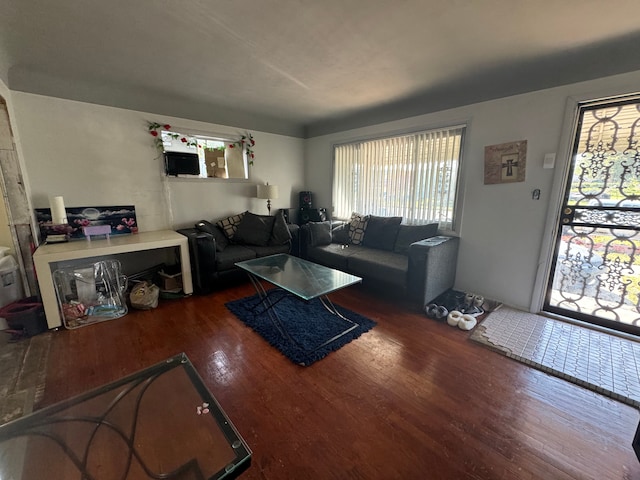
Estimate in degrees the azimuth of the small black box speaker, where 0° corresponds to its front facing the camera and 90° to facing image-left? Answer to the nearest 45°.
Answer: approximately 0°

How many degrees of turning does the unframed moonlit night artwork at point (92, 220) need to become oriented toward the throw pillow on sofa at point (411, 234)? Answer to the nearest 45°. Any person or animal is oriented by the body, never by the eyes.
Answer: approximately 45° to its left

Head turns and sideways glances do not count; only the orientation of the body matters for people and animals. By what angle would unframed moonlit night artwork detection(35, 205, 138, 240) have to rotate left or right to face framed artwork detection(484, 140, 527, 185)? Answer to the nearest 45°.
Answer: approximately 45° to its left

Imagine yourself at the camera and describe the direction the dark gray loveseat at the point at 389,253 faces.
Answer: facing the viewer and to the left of the viewer

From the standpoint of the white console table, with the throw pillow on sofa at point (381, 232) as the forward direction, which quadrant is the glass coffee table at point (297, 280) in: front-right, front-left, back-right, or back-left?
front-right

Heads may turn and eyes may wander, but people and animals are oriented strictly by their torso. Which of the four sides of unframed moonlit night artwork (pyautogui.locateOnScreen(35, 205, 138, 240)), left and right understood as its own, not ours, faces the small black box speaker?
left

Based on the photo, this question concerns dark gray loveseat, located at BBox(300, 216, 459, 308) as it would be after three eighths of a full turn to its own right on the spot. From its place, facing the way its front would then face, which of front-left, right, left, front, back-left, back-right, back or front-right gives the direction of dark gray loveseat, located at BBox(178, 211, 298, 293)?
left

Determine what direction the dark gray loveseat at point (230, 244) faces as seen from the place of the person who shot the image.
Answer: facing the viewer and to the right of the viewer

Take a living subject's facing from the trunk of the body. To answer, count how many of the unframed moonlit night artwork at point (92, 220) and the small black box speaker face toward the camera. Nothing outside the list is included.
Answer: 2

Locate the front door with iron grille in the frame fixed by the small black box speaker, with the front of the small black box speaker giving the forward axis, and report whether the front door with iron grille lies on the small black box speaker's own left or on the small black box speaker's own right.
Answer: on the small black box speaker's own left

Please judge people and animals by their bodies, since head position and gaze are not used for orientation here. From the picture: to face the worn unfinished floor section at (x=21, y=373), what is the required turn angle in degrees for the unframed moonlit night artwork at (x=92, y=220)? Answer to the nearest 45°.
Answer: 0° — it already faces it

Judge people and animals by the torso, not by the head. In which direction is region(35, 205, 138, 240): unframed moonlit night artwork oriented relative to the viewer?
toward the camera

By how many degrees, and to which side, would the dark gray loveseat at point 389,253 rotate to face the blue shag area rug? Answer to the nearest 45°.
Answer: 0° — it already faces it

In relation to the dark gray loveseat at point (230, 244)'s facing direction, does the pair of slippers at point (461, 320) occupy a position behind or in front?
in front

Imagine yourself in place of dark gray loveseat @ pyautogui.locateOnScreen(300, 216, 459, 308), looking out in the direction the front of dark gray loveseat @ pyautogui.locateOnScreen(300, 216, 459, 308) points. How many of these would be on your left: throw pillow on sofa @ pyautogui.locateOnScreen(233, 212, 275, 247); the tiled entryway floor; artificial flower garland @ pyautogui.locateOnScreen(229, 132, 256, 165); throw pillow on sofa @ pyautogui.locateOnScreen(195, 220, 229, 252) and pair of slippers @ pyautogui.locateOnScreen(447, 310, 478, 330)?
2

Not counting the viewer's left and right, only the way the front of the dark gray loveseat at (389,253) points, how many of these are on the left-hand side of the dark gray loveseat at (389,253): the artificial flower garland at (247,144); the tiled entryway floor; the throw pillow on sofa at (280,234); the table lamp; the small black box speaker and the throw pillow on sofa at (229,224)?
1

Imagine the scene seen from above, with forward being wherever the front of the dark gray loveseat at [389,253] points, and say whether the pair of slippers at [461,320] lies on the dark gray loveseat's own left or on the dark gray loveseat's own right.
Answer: on the dark gray loveseat's own left

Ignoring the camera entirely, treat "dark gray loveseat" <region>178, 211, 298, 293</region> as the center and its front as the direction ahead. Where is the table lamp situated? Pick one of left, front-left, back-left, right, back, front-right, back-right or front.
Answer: left
